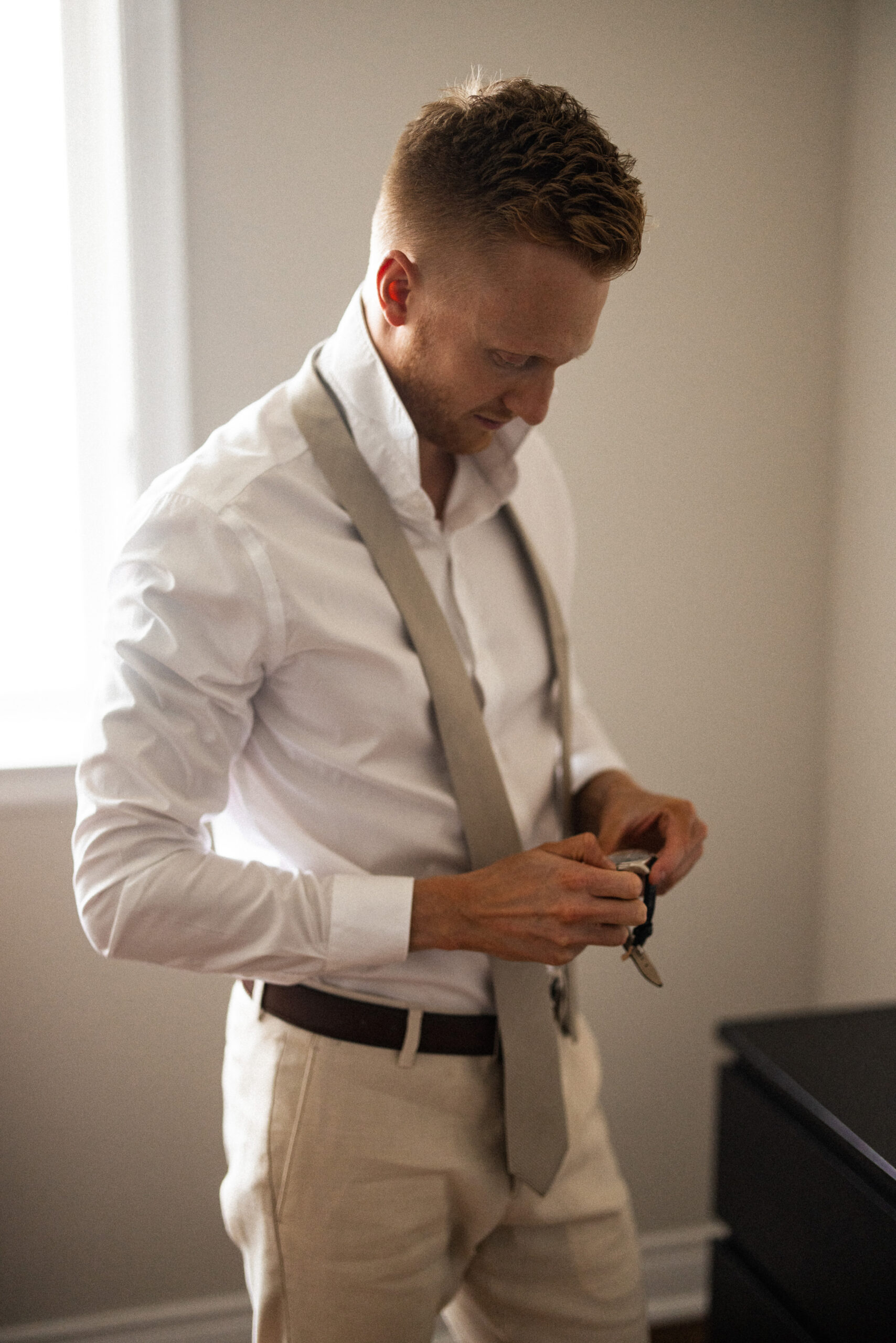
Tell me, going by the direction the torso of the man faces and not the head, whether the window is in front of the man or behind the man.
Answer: behind

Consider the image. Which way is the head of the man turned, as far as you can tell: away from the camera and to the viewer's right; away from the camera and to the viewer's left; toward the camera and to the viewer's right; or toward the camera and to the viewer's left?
toward the camera and to the viewer's right

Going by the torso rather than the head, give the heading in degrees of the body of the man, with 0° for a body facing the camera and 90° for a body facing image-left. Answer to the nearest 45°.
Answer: approximately 315°
